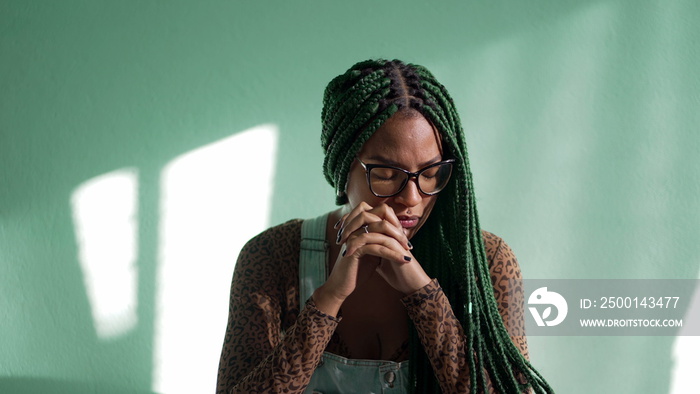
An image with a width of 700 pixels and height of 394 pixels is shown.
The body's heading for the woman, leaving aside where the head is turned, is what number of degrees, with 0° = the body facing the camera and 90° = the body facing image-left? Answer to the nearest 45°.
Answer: approximately 0°
